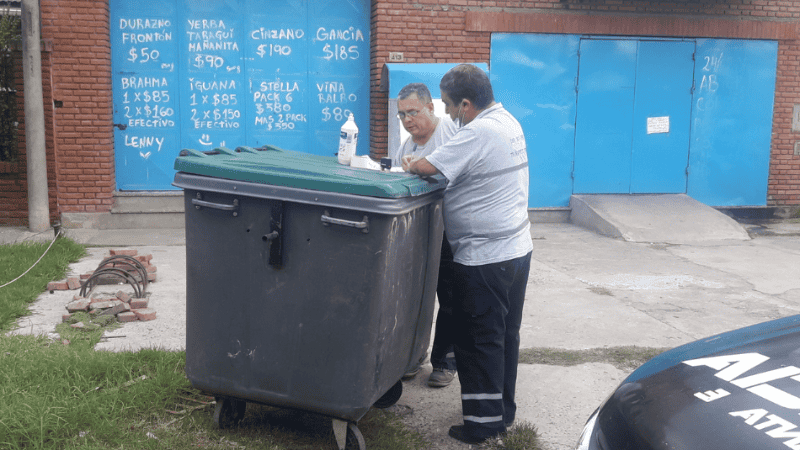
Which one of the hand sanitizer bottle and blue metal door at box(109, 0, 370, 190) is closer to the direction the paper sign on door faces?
the hand sanitizer bottle

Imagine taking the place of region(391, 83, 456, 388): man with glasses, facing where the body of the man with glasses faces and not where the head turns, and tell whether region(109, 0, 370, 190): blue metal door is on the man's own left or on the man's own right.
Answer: on the man's own right

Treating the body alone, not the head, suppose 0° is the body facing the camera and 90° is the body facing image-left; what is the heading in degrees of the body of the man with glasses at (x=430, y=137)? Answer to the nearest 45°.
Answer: approximately 45°

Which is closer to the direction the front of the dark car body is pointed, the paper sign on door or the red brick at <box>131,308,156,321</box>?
the red brick

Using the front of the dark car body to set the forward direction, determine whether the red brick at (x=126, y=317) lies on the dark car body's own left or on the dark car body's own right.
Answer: on the dark car body's own right

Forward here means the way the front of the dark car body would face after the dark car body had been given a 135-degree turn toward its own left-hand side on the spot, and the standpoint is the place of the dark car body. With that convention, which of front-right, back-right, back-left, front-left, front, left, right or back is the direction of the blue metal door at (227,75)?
back-left

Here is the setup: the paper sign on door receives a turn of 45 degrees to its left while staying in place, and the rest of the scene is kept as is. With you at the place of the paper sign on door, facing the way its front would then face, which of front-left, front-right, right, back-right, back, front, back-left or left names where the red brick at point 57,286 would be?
right

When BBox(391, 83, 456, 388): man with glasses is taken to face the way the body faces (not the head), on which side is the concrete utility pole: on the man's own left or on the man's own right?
on the man's own right

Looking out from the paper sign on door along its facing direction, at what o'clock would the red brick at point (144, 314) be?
The red brick is roughly at 1 o'clock from the paper sign on door.

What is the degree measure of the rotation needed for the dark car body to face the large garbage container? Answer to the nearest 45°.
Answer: approximately 45° to its right

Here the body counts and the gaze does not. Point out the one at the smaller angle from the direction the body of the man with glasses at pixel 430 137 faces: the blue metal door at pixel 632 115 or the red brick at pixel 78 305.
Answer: the red brick

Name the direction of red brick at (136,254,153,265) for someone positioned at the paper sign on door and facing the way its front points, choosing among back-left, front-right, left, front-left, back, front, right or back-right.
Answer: front-right
